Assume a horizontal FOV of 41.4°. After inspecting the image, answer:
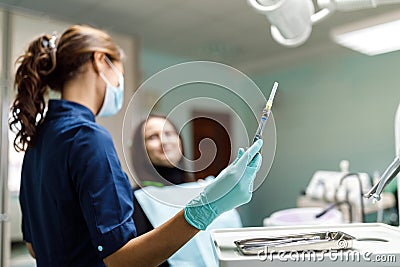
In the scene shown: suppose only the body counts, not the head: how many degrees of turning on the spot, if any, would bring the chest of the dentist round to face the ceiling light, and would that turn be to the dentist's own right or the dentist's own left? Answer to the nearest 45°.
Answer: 0° — they already face it

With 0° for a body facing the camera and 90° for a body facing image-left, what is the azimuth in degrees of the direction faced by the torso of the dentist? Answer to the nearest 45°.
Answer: approximately 225°
